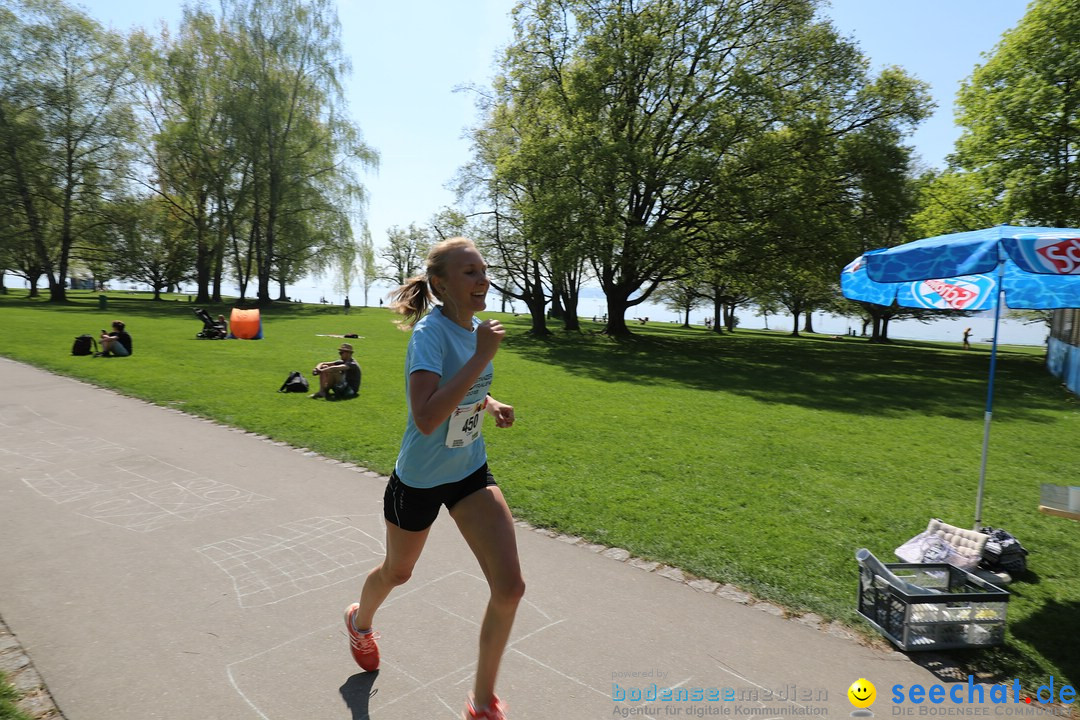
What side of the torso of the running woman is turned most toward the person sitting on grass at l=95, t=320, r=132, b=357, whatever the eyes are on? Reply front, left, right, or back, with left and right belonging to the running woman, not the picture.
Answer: back

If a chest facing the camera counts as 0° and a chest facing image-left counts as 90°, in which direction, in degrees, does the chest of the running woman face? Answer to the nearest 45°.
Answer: approximately 315°

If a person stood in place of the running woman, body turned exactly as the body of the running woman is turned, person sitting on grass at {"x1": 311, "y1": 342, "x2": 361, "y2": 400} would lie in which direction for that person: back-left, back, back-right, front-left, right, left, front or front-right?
back-left

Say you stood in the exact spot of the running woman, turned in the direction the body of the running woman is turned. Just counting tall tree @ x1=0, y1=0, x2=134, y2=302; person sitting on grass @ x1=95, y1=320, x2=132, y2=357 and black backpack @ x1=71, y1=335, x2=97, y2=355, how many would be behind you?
3

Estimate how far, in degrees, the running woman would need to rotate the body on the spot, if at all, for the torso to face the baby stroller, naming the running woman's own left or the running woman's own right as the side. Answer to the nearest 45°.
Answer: approximately 135° to the running woman's own left

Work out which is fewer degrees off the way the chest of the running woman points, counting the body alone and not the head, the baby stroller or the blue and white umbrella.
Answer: the blue and white umbrella

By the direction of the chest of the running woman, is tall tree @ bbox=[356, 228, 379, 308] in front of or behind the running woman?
behind

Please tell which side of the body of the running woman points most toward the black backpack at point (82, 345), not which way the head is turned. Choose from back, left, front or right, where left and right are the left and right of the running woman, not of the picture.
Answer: back
